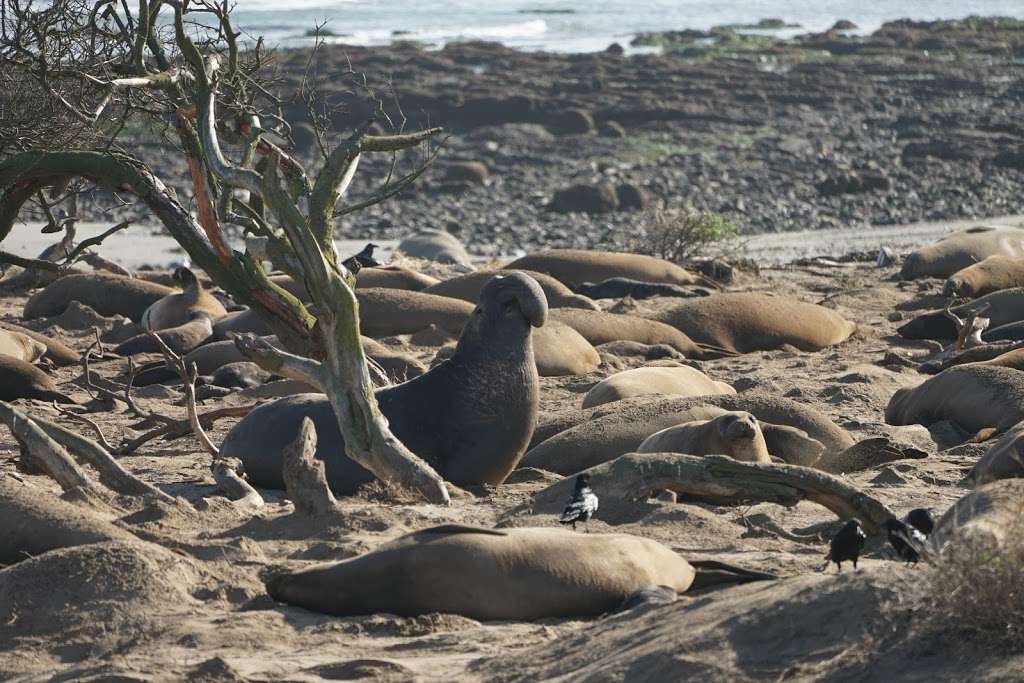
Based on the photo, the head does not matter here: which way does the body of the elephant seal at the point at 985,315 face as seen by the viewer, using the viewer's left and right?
facing to the left of the viewer

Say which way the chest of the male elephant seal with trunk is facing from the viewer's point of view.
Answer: to the viewer's right

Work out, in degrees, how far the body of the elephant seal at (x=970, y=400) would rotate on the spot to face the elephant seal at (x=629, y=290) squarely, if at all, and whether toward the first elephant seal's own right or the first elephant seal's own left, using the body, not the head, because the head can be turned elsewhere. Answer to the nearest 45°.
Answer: approximately 45° to the first elephant seal's own right

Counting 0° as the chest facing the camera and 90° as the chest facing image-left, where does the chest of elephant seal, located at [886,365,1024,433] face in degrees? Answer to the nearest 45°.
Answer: approximately 90°

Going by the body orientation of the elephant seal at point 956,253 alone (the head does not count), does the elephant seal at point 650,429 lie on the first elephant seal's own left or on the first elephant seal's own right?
on the first elephant seal's own left

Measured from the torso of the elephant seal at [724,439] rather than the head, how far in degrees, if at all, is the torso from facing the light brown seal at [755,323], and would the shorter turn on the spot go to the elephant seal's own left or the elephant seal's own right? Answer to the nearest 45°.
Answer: approximately 135° to the elephant seal's own left

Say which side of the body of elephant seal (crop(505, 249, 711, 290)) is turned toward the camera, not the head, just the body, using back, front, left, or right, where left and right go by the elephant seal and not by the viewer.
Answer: left
